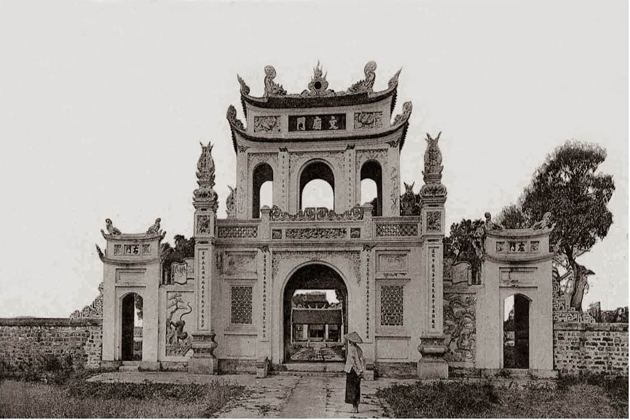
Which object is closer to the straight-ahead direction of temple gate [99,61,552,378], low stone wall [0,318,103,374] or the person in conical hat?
the person in conical hat

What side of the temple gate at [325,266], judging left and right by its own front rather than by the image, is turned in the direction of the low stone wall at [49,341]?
right

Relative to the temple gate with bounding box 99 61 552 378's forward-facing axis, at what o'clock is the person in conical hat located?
The person in conical hat is roughly at 12 o'clock from the temple gate.

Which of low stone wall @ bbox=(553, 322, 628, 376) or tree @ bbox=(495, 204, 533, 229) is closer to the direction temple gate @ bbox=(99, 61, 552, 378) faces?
the low stone wall

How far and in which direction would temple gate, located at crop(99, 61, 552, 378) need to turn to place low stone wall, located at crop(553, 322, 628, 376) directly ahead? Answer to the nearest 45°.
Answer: approximately 90° to its left

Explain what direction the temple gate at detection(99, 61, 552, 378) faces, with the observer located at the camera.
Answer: facing the viewer

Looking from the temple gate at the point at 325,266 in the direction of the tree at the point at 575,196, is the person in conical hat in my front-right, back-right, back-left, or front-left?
back-right

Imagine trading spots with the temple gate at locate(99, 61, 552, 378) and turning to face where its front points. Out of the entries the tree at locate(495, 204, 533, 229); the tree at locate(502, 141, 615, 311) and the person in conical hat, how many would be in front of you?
1
